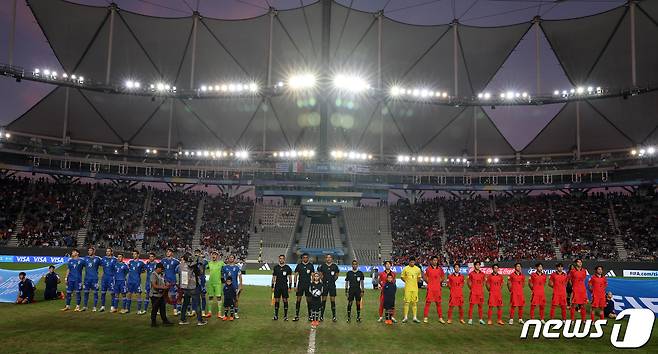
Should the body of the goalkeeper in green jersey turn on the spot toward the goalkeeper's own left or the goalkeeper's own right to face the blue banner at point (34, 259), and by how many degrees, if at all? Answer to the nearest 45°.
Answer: approximately 135° to the goalkeeper's own right

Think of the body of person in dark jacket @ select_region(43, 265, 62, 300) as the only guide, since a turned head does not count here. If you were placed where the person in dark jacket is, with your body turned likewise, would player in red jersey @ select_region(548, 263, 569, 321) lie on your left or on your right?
on your left

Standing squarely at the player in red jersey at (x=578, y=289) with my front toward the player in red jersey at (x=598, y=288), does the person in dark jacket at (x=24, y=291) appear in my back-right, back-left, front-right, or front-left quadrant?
back-left

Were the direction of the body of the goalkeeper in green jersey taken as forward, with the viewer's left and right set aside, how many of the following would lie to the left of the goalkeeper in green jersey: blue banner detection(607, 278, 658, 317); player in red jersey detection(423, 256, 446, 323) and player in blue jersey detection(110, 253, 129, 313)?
2

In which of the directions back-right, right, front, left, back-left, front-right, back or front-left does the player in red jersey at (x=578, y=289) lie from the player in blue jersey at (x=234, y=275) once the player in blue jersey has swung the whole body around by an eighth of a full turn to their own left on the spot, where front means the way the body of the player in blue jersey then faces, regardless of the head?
front-left

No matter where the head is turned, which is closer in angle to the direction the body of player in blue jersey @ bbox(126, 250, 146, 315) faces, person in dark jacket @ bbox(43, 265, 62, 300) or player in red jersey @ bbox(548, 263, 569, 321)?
the player in red jersey

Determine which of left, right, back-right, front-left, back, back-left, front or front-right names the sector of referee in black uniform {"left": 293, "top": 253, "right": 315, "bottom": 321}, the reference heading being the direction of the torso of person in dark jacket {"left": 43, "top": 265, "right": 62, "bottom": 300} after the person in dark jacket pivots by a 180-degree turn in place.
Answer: back-right

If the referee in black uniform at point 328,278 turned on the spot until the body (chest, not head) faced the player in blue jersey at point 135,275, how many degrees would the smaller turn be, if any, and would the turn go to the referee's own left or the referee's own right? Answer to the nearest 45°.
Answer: approximately 90° to the referee's own right

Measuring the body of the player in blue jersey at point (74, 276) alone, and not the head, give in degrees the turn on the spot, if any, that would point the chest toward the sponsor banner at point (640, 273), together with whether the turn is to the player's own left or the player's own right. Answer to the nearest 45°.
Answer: approximately 90° to the player's own left

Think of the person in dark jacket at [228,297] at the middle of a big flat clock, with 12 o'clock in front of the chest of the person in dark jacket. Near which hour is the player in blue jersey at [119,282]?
The player in blue jersey is roughly at 4 o'clock from the person in dark jacket.

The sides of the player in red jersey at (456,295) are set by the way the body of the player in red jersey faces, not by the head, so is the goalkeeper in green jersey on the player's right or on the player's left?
on the player's right

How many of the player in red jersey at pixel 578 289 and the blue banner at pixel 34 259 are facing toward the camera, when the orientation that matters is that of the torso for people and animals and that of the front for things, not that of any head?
2
